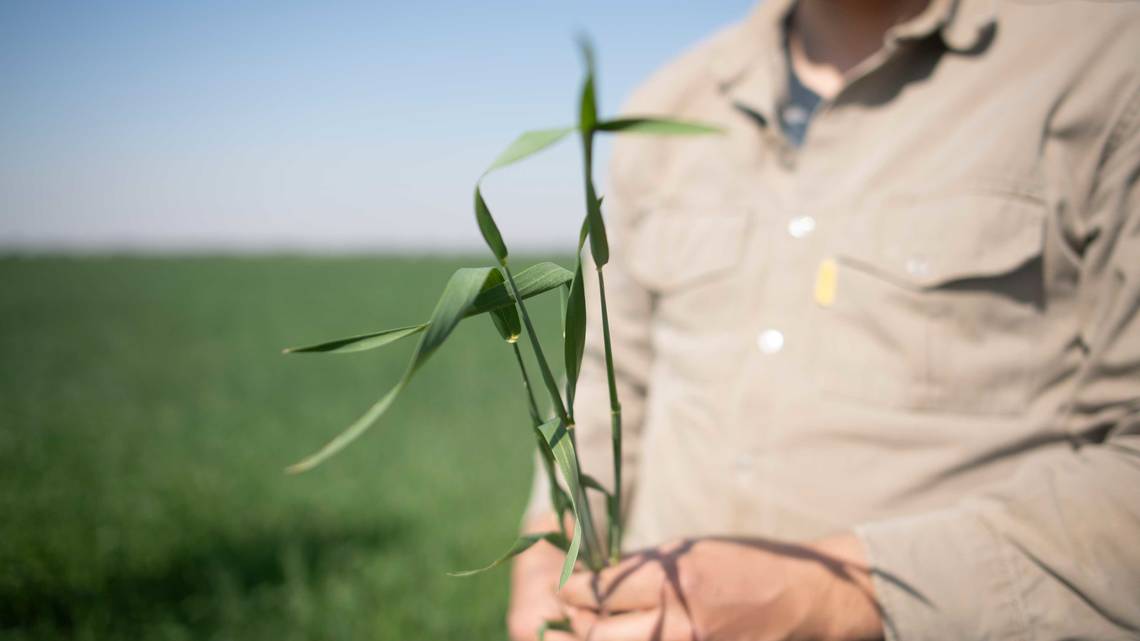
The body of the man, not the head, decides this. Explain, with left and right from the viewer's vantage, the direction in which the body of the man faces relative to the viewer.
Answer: facing the viewer and to the left of the viewer
